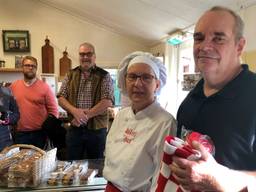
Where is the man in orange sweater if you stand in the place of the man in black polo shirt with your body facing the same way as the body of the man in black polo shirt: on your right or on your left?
on your right

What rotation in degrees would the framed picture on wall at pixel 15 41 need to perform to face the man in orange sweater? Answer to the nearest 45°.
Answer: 0° — it already faces them

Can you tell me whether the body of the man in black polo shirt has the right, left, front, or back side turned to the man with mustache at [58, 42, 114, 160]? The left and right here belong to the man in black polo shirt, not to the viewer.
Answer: right

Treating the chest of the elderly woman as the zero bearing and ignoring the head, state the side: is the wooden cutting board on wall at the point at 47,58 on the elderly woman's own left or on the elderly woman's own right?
on the elderly woman's own right

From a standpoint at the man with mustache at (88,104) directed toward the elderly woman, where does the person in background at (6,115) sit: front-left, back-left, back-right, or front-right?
back-right

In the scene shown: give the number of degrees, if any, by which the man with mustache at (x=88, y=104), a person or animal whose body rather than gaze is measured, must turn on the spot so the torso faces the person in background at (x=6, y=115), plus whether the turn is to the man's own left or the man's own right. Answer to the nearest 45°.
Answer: approximately 90° to the man's own right

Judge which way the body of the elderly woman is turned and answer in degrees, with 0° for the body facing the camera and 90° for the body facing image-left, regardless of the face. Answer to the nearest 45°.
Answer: approximately 45°

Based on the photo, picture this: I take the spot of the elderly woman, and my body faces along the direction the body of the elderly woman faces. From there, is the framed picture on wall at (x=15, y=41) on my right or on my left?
on my right

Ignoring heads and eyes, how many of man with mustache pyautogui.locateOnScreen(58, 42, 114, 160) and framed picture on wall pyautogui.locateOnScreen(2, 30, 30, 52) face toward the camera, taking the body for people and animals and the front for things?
2

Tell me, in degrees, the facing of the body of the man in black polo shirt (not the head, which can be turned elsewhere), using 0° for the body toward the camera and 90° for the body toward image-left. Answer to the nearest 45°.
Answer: approximately 45°
